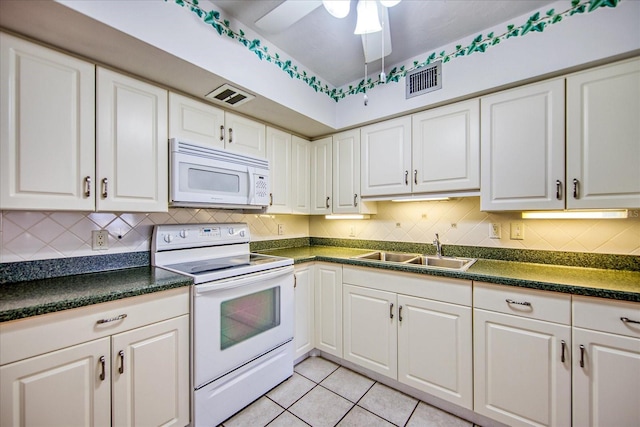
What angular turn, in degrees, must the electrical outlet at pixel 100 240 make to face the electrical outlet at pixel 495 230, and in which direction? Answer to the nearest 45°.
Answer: approximately 45° to its left

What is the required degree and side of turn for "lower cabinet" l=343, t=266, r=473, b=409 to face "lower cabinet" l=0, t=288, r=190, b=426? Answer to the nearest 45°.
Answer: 0° — it already faces it

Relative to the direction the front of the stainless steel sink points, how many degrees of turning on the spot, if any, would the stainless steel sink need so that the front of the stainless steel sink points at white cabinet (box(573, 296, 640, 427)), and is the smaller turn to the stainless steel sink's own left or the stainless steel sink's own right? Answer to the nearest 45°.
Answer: approximately 90° to the stainless steel sink's own left

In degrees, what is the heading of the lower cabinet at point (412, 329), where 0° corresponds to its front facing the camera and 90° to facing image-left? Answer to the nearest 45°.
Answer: approximately 45°

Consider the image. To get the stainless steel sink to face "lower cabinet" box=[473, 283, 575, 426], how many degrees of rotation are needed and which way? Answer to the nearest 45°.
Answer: approximately 90° to its left

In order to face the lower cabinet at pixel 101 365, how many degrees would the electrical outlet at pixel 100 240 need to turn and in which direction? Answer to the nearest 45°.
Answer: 0° — it already faces it

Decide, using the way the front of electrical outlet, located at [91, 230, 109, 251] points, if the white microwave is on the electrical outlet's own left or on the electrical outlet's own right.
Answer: on the electrical outlet's own left

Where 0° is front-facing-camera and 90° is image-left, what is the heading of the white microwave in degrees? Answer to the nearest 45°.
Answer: approximately 315°
